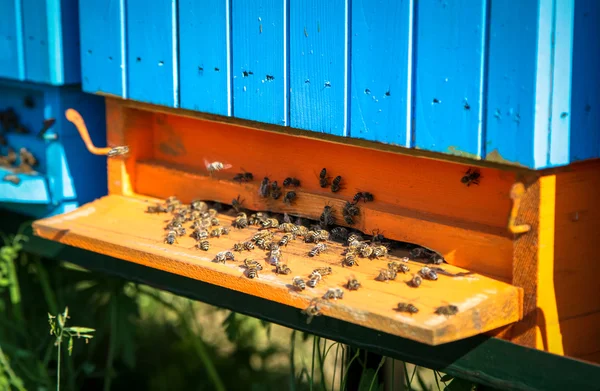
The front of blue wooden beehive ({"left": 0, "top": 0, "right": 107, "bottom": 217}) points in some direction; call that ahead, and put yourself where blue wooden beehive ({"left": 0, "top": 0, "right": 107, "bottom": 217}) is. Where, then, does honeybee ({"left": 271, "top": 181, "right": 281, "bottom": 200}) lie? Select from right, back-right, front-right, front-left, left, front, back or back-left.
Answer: left

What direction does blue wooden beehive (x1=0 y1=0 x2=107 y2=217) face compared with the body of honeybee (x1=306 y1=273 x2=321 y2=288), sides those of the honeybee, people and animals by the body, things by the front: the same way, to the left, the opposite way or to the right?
the opposite way

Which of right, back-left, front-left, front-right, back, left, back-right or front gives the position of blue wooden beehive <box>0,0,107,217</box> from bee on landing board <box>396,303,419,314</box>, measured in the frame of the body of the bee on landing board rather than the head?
front-right

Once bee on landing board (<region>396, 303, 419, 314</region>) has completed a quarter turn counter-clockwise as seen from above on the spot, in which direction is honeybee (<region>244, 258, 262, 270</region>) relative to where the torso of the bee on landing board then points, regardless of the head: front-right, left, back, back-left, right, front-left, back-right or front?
back-right

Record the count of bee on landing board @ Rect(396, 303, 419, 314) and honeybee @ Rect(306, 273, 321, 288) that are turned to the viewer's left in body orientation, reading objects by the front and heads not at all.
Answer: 1

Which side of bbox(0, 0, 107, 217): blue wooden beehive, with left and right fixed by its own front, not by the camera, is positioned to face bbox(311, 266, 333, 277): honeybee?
left

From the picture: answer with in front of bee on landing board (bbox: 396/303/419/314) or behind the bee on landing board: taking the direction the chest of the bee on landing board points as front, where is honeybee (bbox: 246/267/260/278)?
in front

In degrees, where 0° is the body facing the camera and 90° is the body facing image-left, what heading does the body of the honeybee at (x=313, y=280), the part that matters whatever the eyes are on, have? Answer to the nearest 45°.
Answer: approximately 225°

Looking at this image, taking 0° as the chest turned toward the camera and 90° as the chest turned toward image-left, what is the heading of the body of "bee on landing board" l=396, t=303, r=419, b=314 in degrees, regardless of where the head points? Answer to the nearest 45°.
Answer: approximately 90°
